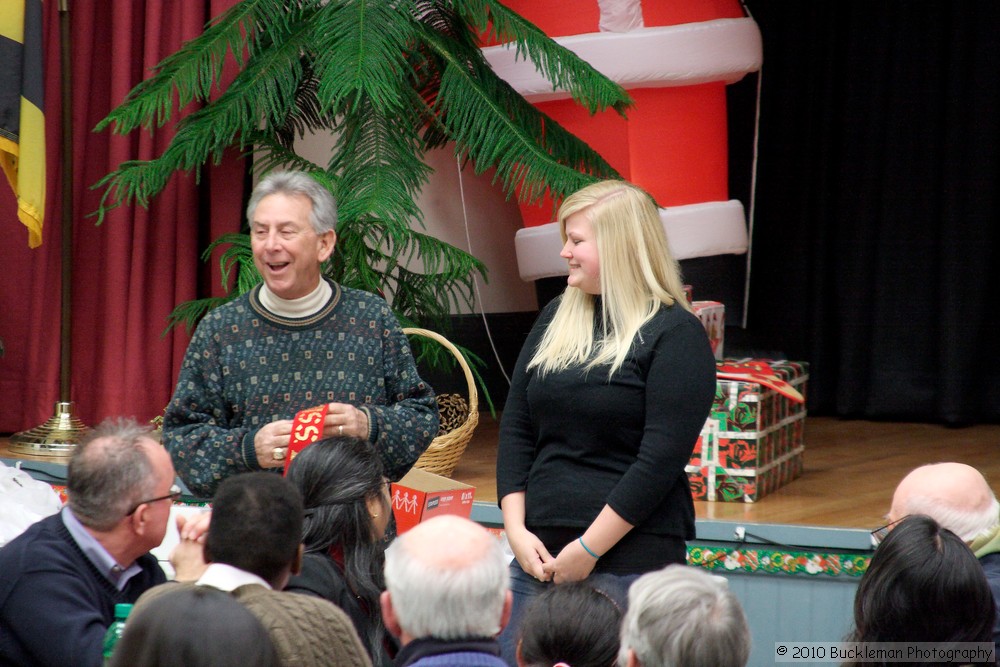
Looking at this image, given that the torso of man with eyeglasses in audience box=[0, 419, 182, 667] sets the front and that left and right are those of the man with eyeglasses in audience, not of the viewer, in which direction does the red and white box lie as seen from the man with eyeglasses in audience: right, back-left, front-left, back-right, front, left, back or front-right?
front-left

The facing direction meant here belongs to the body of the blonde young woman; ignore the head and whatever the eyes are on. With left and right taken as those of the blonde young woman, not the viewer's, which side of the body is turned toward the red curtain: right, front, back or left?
right

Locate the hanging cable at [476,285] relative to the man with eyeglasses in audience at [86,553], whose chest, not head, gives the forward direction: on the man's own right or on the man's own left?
on the man's own left

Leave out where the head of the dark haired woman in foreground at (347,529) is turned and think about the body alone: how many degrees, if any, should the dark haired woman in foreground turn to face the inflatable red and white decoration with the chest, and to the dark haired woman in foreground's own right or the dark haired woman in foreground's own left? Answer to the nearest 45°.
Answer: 0° — they already face it

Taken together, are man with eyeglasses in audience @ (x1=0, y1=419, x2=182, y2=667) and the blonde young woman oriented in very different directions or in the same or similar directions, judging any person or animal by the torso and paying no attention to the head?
very different directions

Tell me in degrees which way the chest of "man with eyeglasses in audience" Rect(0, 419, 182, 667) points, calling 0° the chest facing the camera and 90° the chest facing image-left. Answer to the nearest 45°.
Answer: approximately 270°

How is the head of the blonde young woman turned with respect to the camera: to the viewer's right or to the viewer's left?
to the viewer's left

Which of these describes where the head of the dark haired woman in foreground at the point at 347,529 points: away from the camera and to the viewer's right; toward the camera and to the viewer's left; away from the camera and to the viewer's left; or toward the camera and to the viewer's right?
away from the camera and to the viewer's right

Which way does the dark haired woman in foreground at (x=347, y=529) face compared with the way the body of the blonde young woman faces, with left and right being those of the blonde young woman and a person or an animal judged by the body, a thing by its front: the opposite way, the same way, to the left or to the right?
the opposite way

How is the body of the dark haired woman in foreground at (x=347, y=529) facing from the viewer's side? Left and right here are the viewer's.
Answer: facing away from the viewer and to the right of the viewer

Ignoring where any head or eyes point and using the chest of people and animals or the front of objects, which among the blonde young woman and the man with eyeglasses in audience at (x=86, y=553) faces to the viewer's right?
the man with eyeglasses in audience

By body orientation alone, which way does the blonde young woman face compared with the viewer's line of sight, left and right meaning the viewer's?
facing the viewer and to the left of the viewer

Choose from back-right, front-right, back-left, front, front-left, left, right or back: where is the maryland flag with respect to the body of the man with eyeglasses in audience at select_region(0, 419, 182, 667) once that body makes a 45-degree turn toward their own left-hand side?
front-left
